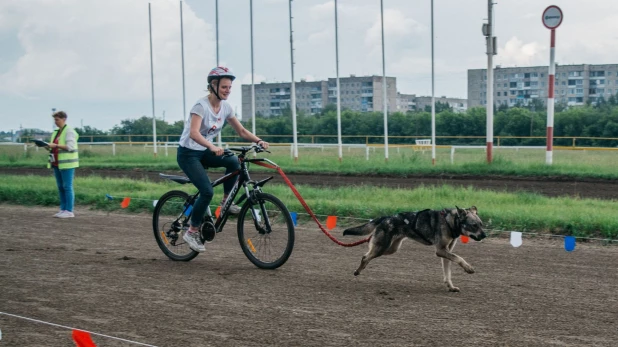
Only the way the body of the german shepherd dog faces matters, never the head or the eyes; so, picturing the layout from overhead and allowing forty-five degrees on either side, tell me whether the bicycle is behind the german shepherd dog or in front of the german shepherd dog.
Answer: behind

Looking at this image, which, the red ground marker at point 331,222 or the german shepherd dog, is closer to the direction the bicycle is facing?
the german shepherd dog

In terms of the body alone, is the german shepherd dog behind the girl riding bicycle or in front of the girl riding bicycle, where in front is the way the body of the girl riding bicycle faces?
in front

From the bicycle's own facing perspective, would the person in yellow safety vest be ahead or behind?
behind

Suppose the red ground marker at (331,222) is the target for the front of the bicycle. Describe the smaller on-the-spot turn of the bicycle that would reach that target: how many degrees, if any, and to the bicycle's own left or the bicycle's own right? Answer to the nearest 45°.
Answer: approximately 90° to the bicycle's own left

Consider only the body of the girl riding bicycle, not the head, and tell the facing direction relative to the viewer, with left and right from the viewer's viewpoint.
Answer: facing the viewer and to the right of the viewer

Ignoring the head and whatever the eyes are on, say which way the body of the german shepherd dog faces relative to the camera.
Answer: to the viewer's right
